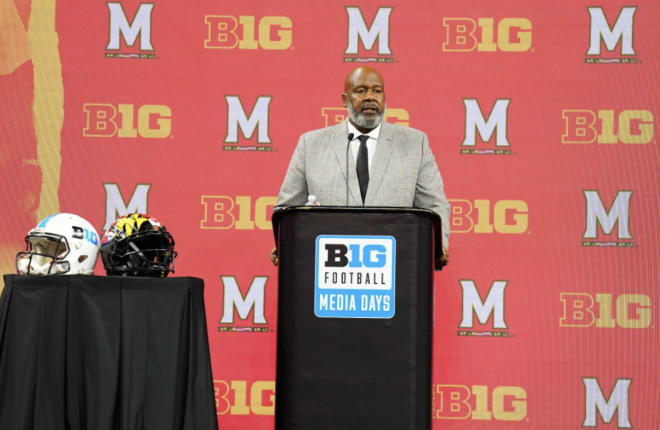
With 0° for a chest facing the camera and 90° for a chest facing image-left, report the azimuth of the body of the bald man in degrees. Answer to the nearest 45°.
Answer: approximately 0°

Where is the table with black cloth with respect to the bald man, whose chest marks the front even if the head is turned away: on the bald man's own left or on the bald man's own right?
on the bald man's own right

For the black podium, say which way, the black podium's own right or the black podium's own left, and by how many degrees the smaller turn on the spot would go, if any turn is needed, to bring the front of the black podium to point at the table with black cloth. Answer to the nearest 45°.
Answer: approximately 90° to the black podium's own right

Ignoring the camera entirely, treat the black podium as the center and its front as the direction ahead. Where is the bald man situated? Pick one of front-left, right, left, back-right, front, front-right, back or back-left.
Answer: back

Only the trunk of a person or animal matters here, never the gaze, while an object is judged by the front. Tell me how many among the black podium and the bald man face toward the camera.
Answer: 2

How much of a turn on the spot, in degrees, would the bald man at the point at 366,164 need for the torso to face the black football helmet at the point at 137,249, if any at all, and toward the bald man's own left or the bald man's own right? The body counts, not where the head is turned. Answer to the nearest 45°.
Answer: approximately 45° to the bald man's own right

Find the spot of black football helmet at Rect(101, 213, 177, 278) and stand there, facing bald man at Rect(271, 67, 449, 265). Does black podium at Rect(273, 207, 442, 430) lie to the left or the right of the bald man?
right
